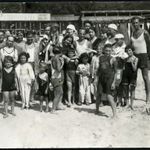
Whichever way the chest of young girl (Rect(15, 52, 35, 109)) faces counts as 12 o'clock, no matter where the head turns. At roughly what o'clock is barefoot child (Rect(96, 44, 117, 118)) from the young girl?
The barefoot child is roughly at 10 o'clock from the young girl.

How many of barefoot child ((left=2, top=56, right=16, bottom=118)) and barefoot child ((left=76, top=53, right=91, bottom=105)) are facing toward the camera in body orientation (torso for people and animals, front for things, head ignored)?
2

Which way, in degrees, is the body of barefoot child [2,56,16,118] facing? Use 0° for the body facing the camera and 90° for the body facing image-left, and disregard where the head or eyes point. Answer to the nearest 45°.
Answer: approximately 0°

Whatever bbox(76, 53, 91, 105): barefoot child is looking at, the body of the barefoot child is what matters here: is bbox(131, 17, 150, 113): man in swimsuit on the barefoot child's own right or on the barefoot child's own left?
on the barefoot child's own left

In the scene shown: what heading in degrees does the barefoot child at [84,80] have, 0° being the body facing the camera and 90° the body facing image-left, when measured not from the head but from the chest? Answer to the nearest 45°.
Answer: approximately 0°

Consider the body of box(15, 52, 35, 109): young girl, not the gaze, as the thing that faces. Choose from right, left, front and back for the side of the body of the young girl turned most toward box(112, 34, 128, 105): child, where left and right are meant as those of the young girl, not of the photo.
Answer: left
